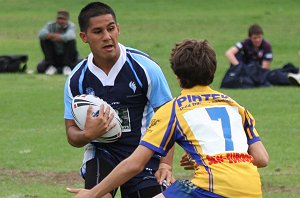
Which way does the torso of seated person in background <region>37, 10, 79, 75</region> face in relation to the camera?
toward the camera

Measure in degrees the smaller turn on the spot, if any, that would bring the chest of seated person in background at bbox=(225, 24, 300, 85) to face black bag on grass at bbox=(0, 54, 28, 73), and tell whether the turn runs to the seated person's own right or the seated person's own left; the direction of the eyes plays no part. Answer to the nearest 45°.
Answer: approximately 135° to the seated person's own right

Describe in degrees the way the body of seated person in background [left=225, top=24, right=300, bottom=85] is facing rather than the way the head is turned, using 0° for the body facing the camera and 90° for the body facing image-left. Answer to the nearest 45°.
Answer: approximately 315°

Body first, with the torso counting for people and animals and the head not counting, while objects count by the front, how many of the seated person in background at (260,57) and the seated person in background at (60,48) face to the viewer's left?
0

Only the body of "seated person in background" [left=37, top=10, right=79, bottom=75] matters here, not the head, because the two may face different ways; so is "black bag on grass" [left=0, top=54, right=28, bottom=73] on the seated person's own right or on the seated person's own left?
on the seated person's own right

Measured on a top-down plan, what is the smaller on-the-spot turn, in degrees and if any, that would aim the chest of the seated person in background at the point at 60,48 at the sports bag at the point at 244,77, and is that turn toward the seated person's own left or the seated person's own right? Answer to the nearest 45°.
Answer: approximately 45° to the seated person's own left
